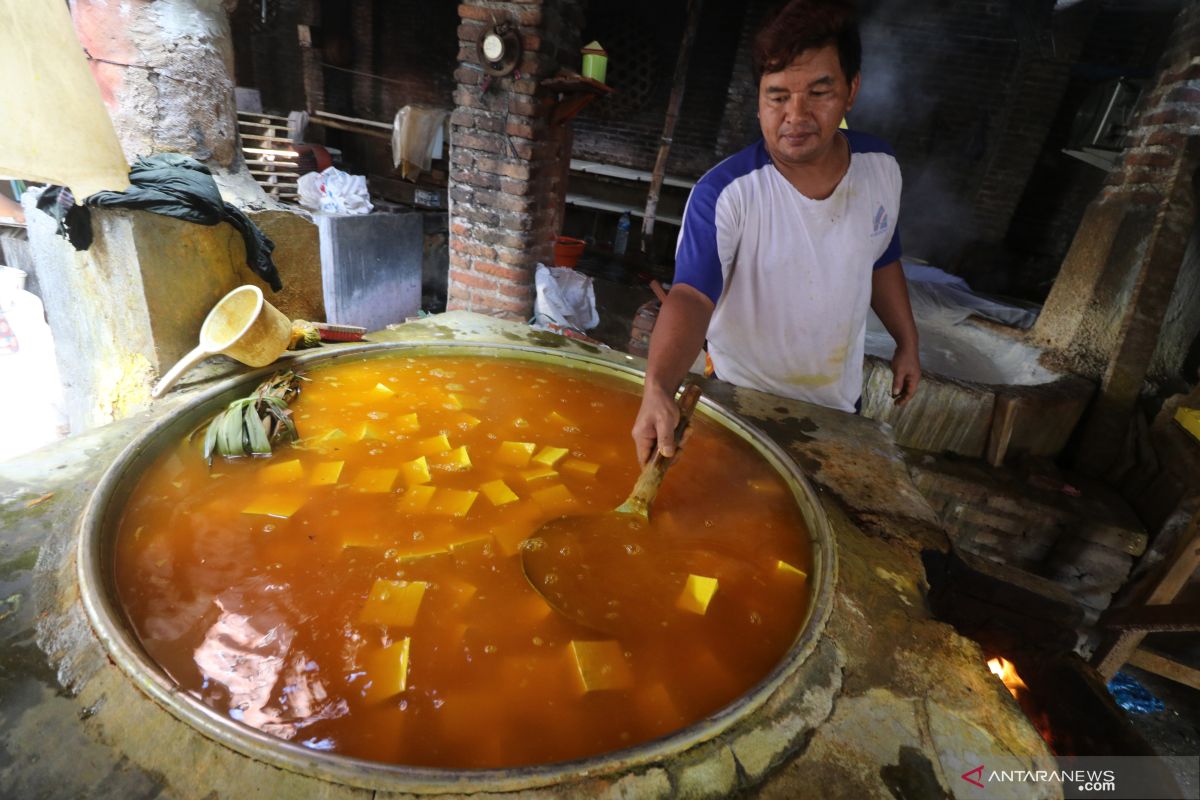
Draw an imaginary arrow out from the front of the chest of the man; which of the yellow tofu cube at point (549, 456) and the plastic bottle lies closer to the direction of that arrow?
the yellow tofu cube

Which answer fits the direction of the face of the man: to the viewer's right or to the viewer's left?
to the viewer's left

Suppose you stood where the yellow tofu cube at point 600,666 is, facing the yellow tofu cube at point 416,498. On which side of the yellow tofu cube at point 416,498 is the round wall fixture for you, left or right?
right

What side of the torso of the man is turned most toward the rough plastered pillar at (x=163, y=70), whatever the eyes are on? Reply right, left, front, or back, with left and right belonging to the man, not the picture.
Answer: right

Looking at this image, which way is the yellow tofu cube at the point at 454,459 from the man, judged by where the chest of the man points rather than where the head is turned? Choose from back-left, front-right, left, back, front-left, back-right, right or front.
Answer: front-right

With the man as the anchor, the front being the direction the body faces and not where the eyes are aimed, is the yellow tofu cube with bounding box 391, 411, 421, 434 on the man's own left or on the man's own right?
on the man's own right

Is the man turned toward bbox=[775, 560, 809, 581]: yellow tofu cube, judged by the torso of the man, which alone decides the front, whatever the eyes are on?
yes

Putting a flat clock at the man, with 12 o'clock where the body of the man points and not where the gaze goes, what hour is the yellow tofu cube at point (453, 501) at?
The yellow tofu cube is roughly at 1 o'clock from the man.

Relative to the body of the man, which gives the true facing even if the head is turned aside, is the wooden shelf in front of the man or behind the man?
behind

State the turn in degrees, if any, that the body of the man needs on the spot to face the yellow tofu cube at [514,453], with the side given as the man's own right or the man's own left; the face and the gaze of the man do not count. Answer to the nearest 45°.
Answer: approximately 45° to the man's own right

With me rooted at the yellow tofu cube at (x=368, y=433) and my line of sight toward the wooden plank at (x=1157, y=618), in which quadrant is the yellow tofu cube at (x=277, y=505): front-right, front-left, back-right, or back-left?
back-right

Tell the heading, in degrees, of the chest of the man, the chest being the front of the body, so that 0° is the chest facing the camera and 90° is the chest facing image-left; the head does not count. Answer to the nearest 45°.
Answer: approximately 0°

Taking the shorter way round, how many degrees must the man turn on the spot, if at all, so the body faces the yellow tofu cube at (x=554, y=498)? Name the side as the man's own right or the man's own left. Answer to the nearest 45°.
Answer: approximately 45° to the man's own right

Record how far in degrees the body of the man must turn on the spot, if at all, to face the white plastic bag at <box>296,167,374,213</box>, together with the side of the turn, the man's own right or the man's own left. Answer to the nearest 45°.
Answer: approximately 135° to the man's own right
